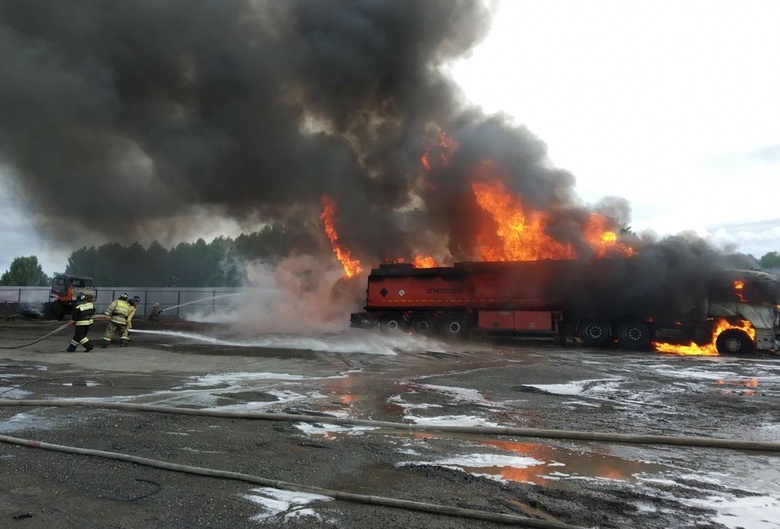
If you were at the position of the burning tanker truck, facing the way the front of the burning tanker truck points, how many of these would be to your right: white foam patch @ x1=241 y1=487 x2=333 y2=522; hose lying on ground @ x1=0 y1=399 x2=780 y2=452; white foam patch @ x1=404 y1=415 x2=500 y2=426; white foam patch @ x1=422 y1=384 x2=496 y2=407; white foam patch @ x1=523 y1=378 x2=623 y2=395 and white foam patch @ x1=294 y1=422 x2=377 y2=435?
6

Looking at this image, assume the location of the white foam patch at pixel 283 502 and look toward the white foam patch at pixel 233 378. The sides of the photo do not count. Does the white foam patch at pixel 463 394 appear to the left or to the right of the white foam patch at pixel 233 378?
right

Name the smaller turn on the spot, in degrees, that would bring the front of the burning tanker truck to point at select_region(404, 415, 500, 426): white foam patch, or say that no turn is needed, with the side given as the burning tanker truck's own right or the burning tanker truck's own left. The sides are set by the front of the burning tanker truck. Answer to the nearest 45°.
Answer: approximately 90° to the burning tanker truck's own right

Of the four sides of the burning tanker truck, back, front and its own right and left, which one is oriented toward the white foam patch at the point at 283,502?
right

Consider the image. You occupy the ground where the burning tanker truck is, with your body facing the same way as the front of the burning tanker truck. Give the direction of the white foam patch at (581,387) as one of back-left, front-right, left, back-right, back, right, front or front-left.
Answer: right

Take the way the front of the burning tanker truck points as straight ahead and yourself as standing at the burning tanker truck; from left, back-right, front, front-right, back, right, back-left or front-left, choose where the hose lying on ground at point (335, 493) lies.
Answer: right

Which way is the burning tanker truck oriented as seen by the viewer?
to the viewer's right

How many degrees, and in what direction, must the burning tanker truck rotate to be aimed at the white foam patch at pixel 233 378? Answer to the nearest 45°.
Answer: approximately 135° to its right

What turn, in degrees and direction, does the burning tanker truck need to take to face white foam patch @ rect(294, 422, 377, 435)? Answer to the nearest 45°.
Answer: approximately 90° to its right

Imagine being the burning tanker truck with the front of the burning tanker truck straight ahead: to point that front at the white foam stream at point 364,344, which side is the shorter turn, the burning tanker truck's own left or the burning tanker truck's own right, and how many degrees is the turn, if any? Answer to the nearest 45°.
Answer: approximately 135° to the burning tanker truck's own right

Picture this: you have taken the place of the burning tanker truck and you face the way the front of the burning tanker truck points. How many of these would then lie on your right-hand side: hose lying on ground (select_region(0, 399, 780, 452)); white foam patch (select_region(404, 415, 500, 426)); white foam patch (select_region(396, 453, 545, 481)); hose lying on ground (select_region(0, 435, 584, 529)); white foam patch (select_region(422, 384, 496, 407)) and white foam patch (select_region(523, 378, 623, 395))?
6
